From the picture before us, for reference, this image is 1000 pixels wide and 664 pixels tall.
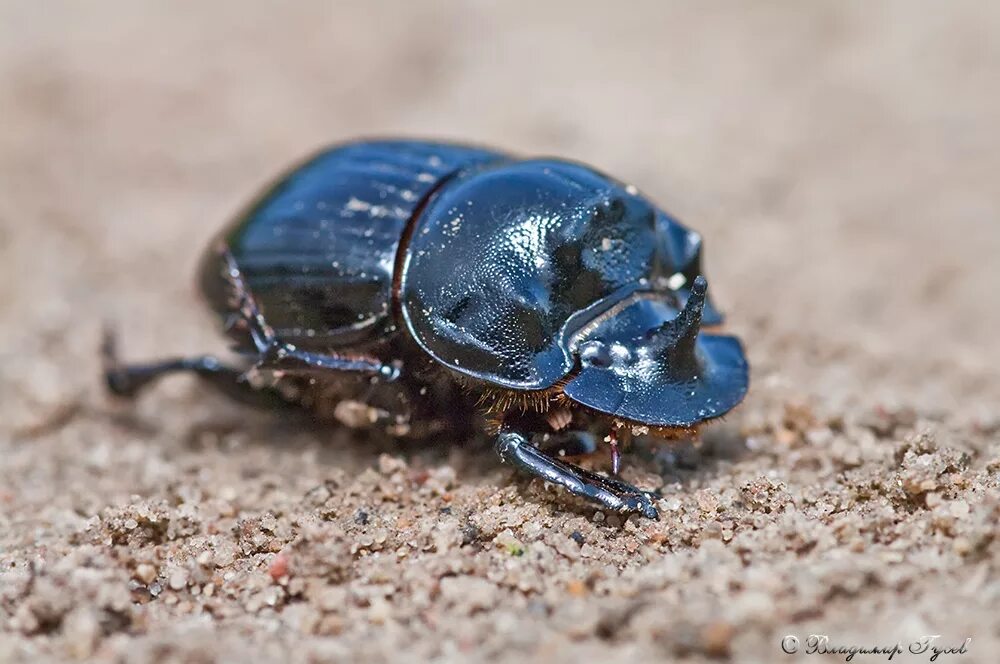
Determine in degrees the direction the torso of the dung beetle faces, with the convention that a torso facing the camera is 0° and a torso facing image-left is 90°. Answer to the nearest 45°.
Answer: approximately 315°
